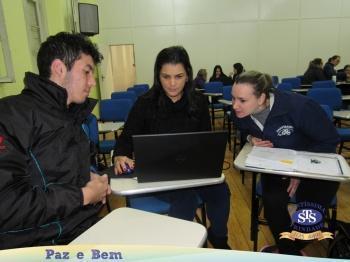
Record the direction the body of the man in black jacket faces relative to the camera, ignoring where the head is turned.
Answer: to the viewer's right

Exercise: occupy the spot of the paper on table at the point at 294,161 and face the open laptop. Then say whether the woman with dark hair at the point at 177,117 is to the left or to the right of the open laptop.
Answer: right

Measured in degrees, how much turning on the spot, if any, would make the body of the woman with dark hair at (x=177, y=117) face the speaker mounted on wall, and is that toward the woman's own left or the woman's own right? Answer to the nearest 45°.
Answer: approximately 180°

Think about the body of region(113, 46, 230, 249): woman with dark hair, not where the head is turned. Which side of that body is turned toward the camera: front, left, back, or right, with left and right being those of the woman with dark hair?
front

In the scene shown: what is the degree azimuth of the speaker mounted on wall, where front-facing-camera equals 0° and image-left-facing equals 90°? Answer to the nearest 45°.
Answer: approximately 0°

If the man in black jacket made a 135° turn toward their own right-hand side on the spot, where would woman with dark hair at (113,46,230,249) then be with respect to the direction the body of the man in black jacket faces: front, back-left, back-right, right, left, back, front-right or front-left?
back

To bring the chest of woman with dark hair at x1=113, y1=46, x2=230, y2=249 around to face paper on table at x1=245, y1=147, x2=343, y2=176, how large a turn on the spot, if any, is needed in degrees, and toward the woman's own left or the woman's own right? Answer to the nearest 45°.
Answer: approximately 45° to the woman's own left

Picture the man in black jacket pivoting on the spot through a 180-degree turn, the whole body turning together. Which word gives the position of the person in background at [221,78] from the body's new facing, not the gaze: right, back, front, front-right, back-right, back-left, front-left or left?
back-right

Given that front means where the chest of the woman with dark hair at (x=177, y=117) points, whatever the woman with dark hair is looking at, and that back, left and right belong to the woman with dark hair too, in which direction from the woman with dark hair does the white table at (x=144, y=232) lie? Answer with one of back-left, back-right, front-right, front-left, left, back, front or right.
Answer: front

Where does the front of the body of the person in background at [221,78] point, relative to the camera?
toward the camera

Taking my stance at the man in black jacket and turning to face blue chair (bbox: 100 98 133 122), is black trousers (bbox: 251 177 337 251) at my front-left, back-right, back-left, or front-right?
front-right
